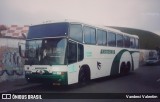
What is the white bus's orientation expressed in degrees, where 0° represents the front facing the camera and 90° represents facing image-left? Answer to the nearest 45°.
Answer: approximately 45°
